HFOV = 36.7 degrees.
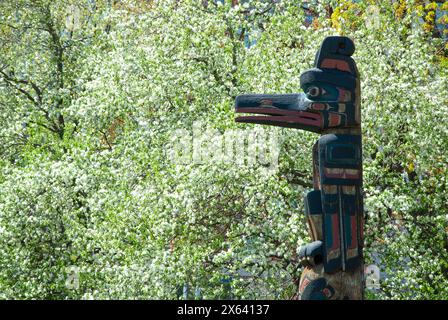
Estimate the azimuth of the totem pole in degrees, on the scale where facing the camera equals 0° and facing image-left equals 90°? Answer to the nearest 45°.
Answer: approximately 90°
